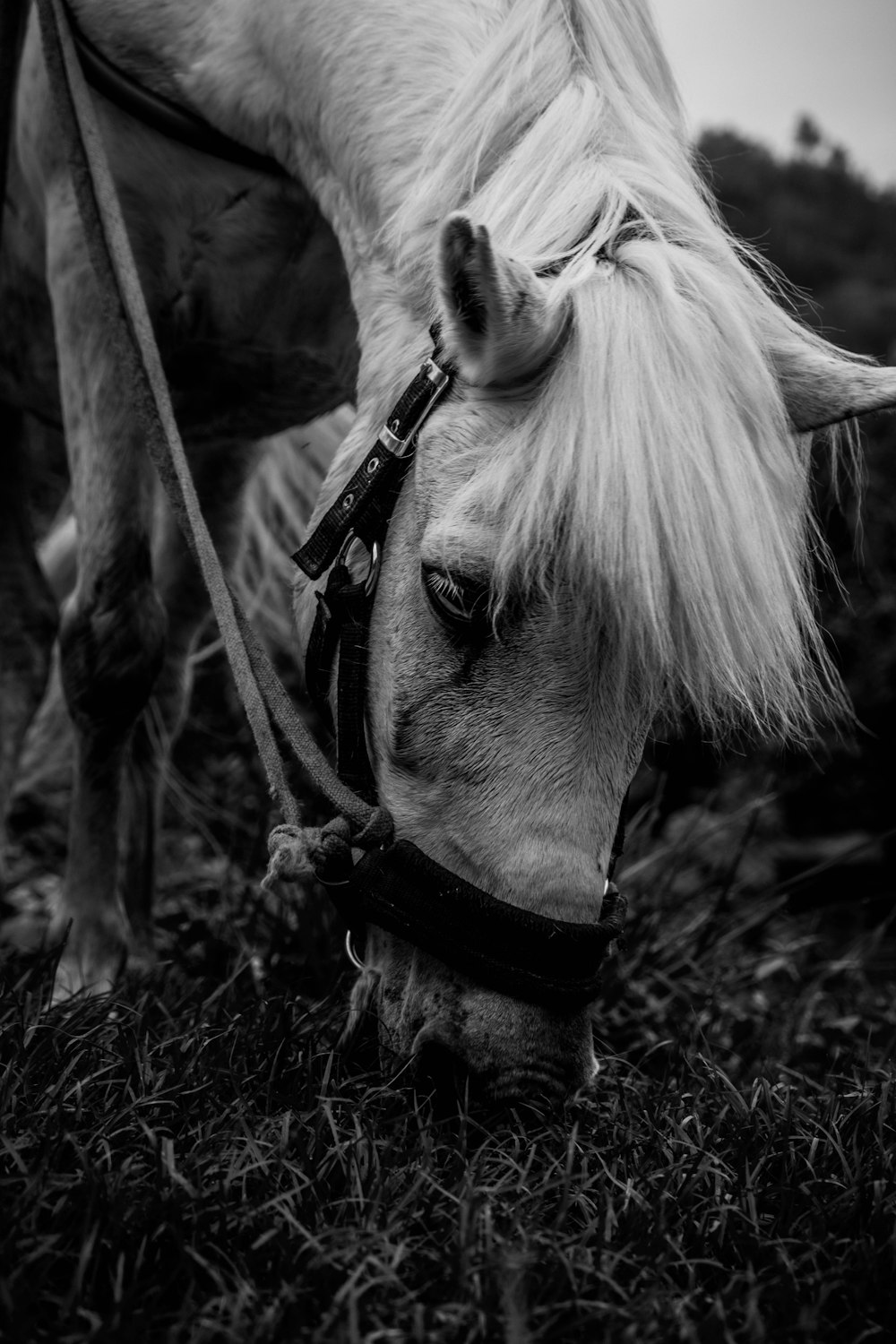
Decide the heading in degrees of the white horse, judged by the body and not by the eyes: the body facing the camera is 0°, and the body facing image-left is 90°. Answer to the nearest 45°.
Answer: approximately 315°

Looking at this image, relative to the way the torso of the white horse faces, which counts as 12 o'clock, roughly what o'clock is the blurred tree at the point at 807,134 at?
The blurred tree is roughly at 8 o'clock from the white horse.
